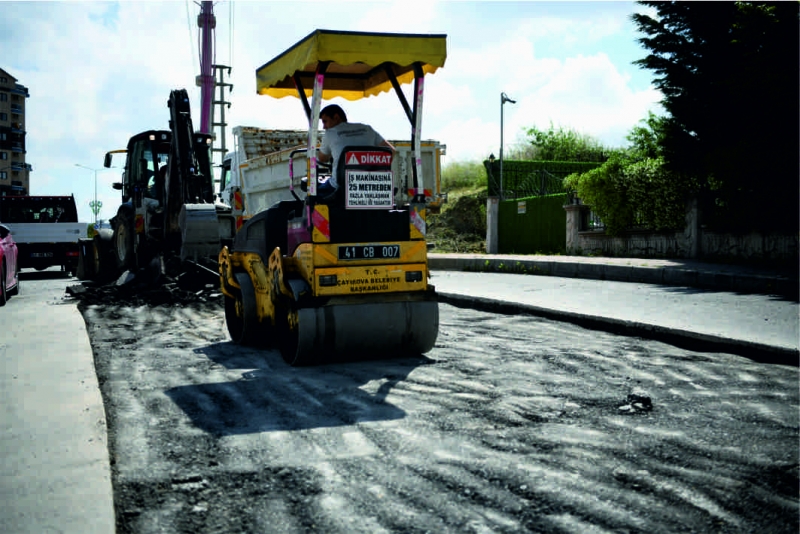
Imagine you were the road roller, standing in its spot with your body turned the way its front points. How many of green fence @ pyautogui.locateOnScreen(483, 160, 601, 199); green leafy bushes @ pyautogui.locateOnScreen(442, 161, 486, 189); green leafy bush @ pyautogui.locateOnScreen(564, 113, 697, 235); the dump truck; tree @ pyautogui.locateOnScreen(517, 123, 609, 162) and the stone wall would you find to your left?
0

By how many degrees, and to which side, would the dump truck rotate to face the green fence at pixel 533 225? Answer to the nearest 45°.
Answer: approximately 90° to its right

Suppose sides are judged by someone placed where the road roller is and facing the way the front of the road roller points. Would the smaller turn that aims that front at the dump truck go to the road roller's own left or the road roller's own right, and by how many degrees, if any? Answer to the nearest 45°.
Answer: approximately 45° to the road roller's own right

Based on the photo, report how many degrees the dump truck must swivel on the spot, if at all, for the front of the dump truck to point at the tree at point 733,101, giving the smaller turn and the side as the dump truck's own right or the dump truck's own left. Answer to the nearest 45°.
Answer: approximately 135° to the dump truck's own right

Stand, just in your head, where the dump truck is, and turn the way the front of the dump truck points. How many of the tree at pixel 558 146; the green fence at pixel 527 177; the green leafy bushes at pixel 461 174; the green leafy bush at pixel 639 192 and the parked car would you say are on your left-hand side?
1

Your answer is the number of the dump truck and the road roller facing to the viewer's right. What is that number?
0

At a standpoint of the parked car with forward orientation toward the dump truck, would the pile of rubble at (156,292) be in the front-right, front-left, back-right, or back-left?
front-right

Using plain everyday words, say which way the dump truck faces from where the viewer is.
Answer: facing away from the viewer and to the left of the viewer

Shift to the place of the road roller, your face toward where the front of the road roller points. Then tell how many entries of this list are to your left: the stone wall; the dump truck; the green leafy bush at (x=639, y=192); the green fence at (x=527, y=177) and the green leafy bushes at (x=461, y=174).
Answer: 0

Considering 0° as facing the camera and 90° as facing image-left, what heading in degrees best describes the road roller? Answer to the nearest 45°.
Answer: approximately 135°

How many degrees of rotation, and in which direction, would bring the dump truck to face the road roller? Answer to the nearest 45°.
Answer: approximately 135° to its left

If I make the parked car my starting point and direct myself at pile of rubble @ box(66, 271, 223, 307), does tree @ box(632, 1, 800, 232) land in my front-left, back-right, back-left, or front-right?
front-left

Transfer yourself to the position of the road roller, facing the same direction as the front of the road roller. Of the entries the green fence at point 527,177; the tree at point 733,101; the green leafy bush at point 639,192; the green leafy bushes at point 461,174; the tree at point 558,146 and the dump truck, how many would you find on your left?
0

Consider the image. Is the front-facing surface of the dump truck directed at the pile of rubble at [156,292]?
no
